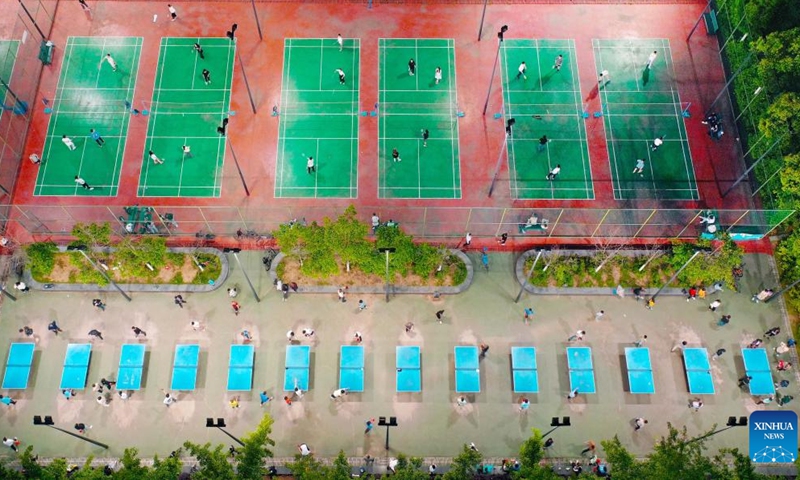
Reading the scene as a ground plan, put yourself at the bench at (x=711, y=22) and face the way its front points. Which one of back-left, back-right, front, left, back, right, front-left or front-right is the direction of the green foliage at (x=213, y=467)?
front-left

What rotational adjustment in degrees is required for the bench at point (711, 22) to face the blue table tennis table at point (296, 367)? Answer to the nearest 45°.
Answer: approximately 45° to its left

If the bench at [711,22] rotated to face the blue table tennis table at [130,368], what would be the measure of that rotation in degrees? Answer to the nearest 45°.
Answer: approximately 45° to its left

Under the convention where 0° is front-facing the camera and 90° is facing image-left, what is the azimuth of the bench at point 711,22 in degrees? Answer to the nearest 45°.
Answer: approximately 90°

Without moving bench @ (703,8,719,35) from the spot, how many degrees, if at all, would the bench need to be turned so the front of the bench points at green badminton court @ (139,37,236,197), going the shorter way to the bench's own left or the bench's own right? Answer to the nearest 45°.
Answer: approximately 45° to the bench's own left

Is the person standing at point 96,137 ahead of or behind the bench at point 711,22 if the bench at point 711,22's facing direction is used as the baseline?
ahead

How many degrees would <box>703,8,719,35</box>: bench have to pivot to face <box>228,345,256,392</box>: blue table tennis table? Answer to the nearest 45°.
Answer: approximately 45° to its left

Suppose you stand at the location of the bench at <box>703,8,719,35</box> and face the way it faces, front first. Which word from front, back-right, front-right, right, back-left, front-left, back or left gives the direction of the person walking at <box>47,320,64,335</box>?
front-left

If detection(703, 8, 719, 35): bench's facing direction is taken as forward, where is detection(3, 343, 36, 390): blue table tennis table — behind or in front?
in front
